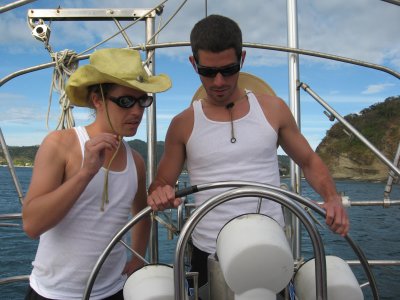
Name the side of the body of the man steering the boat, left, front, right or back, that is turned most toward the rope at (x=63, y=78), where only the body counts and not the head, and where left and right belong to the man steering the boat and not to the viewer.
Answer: right

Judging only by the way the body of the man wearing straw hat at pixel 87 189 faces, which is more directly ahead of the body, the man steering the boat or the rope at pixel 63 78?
the man steering the boat

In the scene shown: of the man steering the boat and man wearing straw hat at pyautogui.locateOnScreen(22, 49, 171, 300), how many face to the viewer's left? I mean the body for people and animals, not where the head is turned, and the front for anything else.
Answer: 0

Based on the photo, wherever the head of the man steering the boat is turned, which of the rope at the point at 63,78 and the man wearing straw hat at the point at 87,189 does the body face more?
the man wearing straw hat

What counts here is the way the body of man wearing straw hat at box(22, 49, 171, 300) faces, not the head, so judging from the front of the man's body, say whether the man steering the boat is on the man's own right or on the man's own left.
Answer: on the man's own left

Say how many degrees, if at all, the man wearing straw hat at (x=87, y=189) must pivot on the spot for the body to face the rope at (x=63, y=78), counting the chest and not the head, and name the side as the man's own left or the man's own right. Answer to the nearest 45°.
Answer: approximately 135° to the man's own left
